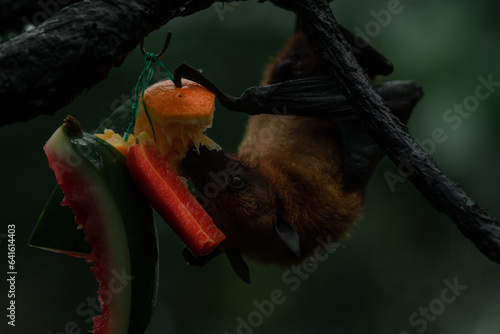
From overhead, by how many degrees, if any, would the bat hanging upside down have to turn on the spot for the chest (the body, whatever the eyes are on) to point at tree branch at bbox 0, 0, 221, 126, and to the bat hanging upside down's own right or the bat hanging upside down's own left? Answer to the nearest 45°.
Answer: approximately 45° to the bat hanging upside down's own left

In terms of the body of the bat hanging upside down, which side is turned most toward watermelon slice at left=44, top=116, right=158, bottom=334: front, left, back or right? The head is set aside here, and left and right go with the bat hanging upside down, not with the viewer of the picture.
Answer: front
